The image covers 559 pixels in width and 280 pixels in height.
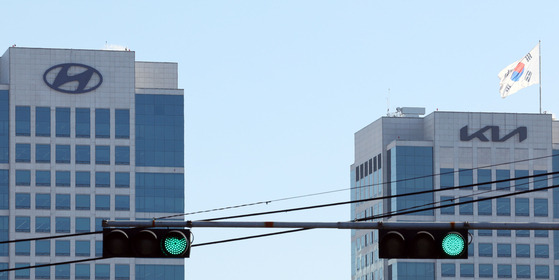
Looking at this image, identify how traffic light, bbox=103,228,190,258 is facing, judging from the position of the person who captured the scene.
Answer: facing the viewer

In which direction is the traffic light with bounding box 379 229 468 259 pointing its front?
toward the camera

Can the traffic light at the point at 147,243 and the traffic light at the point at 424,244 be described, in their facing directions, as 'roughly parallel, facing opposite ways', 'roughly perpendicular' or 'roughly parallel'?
roughly parallel

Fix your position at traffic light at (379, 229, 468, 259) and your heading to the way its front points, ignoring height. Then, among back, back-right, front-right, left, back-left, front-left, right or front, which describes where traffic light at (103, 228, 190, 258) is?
right

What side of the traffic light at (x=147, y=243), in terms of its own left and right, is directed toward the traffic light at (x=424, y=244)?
left

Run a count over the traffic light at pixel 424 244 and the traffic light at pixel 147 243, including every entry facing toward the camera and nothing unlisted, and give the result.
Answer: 2
